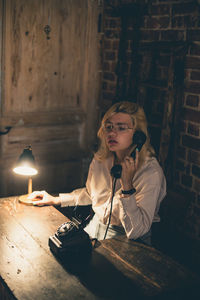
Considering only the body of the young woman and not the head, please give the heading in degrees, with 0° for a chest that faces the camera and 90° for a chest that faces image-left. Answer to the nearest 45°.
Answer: approximately 45°

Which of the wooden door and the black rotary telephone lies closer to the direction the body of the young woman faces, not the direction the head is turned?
the black rotary telephone

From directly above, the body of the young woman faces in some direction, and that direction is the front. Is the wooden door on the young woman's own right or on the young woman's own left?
on the young woman's own right

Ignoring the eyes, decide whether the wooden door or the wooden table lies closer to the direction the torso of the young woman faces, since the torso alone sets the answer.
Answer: the wooden table

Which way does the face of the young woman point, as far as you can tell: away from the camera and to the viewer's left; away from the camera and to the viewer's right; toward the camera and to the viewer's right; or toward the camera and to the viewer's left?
toward the camera and to the viewer's left
